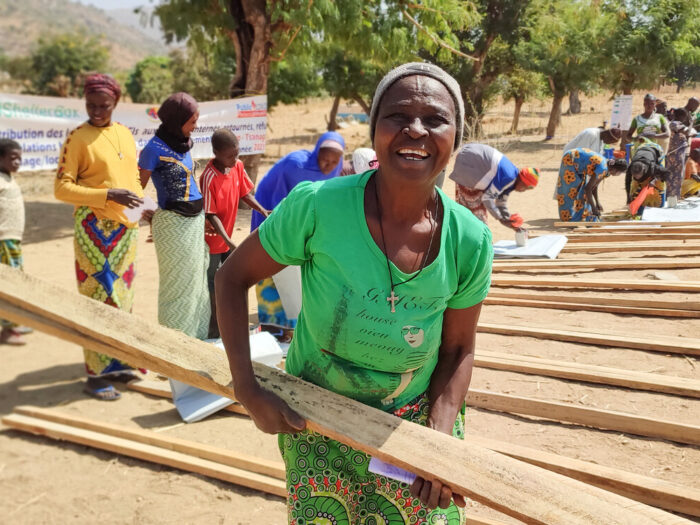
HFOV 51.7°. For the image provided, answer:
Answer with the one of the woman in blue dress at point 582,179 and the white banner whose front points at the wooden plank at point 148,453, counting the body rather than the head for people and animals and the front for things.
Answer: the white banner

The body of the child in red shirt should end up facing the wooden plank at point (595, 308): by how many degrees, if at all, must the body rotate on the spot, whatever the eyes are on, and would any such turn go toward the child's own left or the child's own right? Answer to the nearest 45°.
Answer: approximately 45° to the child's own left

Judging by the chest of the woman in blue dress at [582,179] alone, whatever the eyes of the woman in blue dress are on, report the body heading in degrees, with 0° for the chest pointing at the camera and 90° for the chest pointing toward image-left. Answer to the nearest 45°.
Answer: approximately 270°

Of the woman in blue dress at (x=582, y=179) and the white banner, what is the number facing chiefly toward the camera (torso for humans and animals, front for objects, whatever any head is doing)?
1

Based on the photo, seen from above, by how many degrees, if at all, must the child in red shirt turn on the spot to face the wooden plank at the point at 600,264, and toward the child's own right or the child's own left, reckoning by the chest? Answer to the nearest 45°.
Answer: approximately 45° to the child's own left

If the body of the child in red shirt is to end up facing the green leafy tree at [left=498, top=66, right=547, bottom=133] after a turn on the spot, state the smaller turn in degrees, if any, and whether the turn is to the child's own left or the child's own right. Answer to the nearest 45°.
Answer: approximately 90° to the child's own left

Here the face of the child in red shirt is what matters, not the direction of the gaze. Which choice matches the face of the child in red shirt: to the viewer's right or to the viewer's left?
to the viewer's right

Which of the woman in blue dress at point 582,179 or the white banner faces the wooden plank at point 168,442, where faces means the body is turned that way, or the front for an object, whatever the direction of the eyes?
the white banner

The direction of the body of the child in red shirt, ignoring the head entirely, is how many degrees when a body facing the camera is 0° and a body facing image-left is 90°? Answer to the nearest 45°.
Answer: approximately 315°
